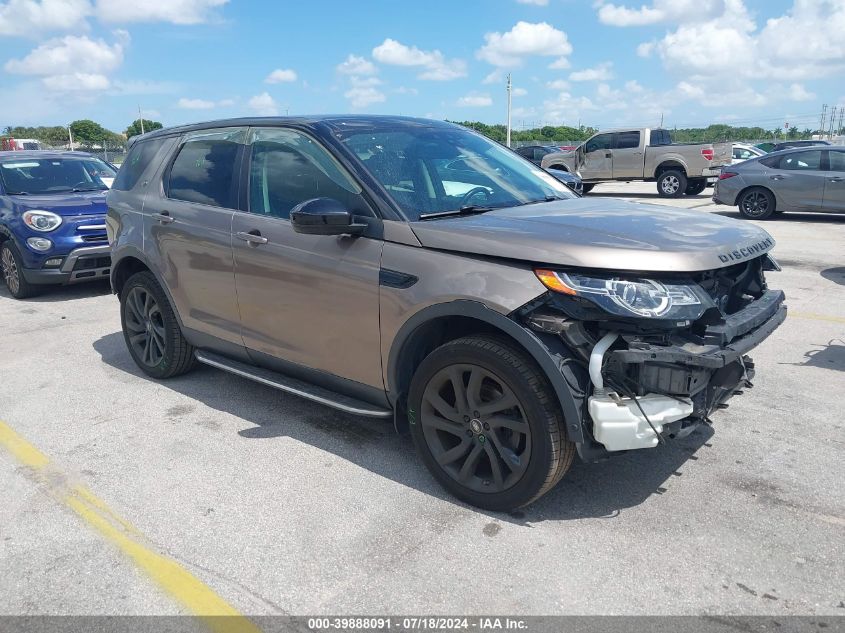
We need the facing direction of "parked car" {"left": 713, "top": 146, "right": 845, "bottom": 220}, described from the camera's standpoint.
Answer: facing to the right of the viewer

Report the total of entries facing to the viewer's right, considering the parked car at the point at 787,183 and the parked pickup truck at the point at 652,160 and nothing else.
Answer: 1

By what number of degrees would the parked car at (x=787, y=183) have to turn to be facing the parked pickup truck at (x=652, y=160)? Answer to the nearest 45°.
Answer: approximately 135° to its left

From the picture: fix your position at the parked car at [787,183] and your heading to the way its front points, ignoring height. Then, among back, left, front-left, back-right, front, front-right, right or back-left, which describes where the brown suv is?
right

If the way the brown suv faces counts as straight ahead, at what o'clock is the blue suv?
The blue suv is roughly at 6 o'clock from the brown suv.

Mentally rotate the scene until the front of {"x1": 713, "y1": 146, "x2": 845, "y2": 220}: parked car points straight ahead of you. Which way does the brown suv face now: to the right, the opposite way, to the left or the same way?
the same way

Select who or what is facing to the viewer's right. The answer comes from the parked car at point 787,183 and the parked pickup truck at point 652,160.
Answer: the parked car at point 787,183

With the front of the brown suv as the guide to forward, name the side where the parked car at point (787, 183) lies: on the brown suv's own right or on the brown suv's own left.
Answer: on the brown suv's own left

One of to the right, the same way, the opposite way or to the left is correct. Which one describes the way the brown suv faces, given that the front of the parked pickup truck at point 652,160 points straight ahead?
the opposite way

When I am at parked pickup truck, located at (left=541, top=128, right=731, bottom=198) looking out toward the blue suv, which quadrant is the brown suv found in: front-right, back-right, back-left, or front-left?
front-left

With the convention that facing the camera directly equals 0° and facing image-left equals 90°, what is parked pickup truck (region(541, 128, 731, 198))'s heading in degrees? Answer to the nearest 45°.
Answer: approximately 135°

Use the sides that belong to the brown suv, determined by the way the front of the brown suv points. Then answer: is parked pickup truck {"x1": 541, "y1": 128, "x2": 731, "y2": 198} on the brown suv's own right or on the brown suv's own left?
on the brown suv's own left

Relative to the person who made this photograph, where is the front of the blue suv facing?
facing the viewer and to the right of the viewer

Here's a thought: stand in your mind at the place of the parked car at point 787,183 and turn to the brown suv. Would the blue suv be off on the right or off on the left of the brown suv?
right

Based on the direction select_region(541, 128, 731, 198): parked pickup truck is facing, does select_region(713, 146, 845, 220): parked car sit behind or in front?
behind

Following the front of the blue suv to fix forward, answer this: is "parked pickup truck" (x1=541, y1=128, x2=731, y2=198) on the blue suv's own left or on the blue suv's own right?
on the blue suv's own left
